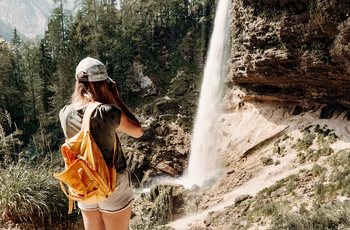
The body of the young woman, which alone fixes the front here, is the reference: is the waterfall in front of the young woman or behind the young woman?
in front

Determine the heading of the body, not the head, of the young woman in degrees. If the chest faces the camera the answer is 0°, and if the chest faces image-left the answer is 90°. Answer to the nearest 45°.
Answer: approximately 225°

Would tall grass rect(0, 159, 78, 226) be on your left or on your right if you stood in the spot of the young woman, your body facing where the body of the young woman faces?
on your left

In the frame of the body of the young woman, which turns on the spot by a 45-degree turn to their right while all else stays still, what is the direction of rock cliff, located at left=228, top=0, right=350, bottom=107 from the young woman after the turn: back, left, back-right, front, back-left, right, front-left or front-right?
front-left

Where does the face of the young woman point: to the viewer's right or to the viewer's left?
to the viewer's right
